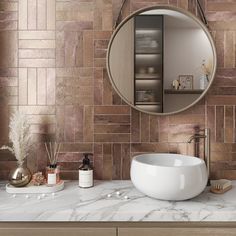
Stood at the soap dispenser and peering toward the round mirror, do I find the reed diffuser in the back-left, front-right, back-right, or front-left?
back-left

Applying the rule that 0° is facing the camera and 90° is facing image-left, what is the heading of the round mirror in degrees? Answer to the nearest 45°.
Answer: approximately 0°
